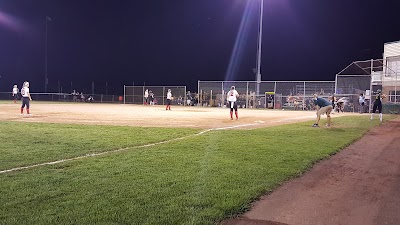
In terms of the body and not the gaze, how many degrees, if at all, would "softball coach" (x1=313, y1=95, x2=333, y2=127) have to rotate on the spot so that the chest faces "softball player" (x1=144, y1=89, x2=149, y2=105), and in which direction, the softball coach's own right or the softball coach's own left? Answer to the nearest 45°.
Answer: approximately 45° to the softball coach's own right

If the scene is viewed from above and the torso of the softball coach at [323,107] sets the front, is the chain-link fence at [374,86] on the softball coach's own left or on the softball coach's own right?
on the softball coach's own right

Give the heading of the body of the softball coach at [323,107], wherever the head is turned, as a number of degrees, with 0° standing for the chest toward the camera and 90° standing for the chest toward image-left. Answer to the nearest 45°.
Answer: approximately 90°

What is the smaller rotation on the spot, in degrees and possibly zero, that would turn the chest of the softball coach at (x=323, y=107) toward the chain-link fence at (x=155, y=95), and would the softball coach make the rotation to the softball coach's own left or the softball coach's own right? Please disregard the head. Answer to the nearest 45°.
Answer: approximately 45° to the softball coach's own right

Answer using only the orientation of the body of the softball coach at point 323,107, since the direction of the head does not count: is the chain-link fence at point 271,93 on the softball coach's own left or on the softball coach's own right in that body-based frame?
on the softball coach's own right
